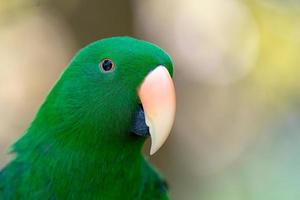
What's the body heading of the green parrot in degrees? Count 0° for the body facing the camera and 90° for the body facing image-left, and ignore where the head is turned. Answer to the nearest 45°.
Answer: approximately 315°
